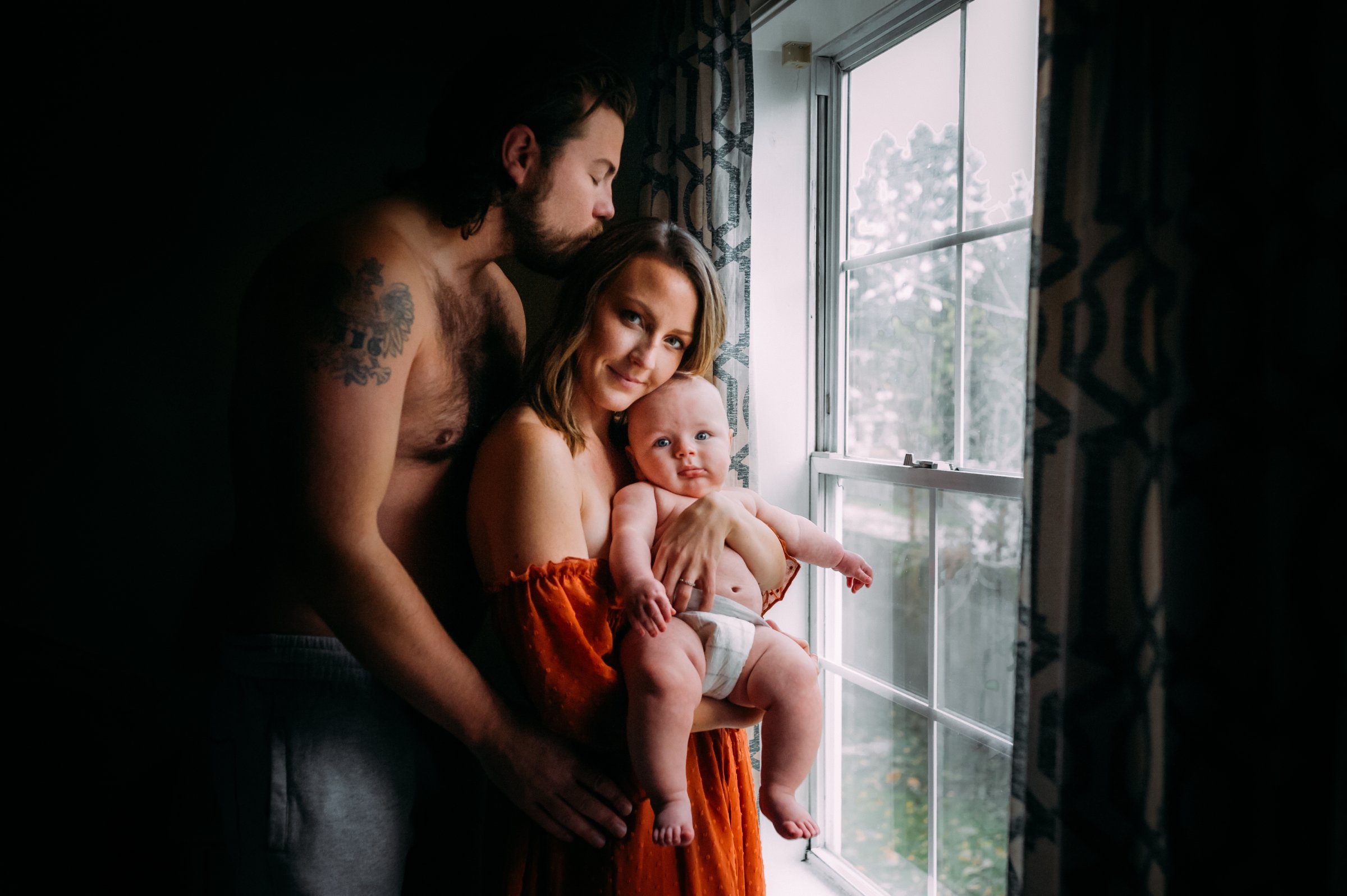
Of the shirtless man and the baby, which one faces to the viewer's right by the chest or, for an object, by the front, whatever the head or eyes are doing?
the shirtless man

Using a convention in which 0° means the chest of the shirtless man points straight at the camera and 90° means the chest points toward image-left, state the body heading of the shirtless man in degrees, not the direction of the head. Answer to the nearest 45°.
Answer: approximately 270°

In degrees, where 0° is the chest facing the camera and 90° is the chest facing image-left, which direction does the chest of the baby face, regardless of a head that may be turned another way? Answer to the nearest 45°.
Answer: approximately 0°

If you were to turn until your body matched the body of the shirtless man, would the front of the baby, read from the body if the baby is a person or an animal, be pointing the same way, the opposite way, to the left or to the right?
to the right

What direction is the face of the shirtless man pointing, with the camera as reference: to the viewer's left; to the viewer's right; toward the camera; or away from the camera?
to the viewer's right

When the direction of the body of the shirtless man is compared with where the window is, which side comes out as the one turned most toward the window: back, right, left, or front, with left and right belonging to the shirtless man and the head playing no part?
front

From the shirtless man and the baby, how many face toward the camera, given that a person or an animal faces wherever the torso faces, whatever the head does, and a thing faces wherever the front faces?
1
